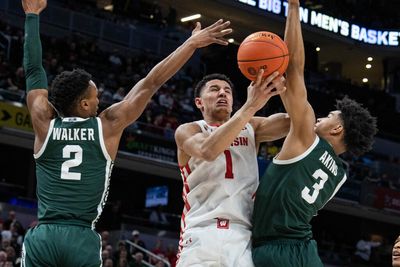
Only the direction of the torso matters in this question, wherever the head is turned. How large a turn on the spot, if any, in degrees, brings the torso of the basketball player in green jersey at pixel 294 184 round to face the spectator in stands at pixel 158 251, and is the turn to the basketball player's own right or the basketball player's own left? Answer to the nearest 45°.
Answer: approximately 45° to the basketball player's own right

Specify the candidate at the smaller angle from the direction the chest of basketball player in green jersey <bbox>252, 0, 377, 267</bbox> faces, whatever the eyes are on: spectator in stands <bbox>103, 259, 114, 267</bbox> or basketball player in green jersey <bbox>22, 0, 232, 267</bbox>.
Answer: the spectator in stands

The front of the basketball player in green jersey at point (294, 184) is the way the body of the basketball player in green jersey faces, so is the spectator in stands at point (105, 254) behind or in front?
in front

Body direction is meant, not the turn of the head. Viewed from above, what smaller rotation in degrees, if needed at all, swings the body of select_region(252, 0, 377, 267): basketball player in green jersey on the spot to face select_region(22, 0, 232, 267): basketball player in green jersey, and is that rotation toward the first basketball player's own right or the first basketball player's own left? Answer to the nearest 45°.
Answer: approximately 45° to the first basketball player's own left

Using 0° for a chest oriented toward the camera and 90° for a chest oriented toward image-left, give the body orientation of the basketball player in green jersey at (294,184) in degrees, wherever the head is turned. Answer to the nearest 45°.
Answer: approximately 135°

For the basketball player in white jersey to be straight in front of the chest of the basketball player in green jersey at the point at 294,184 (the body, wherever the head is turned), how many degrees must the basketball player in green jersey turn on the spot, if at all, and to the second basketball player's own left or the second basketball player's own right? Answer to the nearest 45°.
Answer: approximately 45° to the second basketball player's own left

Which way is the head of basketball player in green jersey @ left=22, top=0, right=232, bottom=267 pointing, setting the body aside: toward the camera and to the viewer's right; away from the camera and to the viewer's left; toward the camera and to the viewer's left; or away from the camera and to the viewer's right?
away from the camera and to the viewer's right

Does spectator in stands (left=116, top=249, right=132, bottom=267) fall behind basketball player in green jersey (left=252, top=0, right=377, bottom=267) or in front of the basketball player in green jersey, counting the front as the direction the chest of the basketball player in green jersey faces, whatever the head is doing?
in front
